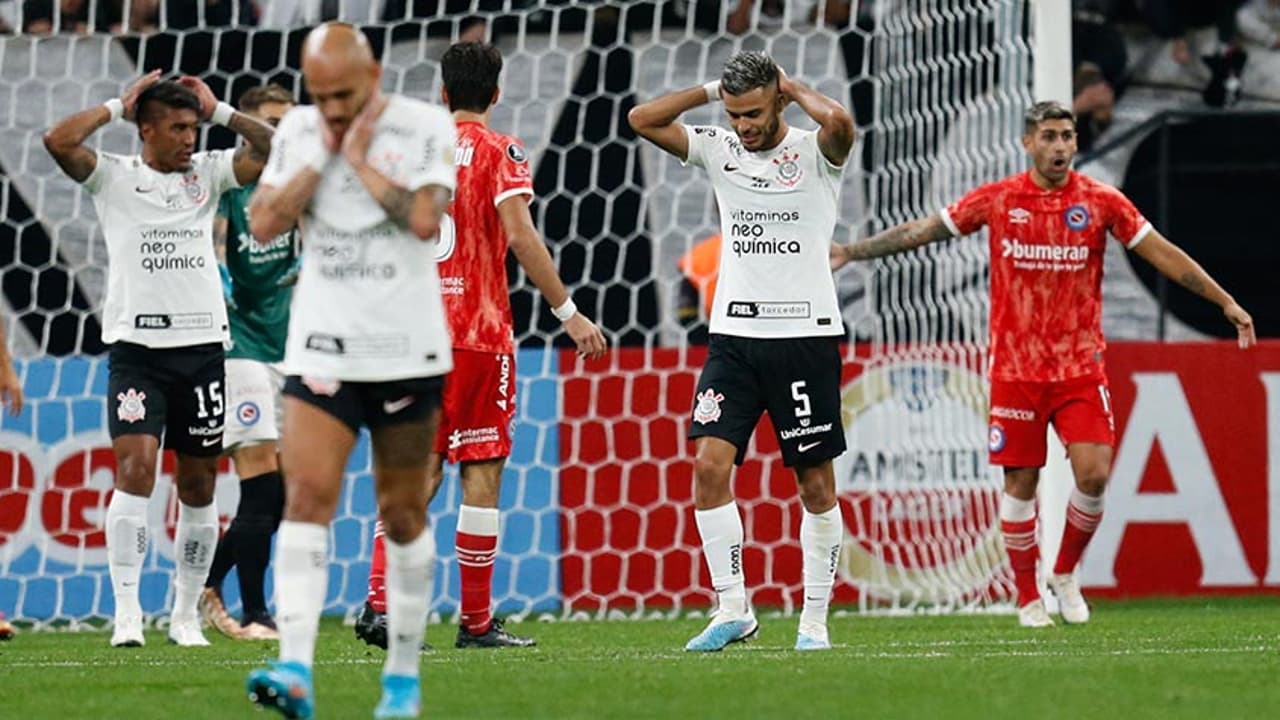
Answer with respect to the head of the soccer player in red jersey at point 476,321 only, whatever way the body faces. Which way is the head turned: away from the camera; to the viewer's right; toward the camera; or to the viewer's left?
away from the camera

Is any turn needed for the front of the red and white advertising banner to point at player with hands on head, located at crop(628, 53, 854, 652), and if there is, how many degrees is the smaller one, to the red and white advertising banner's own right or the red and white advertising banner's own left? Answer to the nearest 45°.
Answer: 0° — it already faces them

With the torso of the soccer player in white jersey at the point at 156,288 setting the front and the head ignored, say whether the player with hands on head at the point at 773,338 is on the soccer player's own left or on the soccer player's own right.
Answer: on the soccer player's own left

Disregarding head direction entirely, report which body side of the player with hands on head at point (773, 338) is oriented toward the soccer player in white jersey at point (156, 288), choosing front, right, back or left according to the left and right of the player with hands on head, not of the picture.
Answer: right

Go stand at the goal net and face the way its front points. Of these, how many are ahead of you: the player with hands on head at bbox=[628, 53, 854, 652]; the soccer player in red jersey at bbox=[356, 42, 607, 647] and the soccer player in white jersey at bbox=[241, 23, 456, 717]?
3

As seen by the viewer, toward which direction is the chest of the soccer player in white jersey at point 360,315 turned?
toward the camera

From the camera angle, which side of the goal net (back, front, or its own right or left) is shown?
front

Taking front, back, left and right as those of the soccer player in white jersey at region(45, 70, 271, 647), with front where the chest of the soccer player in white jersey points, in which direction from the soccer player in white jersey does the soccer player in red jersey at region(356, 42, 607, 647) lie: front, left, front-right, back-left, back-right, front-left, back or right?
front-left

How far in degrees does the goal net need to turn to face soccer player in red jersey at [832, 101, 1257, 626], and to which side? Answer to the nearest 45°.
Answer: approximately 45° to its left

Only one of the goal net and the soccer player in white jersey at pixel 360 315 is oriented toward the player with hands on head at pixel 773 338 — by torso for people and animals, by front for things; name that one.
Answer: the goal net

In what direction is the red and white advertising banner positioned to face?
toward the camera

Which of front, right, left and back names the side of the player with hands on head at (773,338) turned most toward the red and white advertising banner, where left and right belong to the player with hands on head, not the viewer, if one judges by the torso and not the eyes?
back
